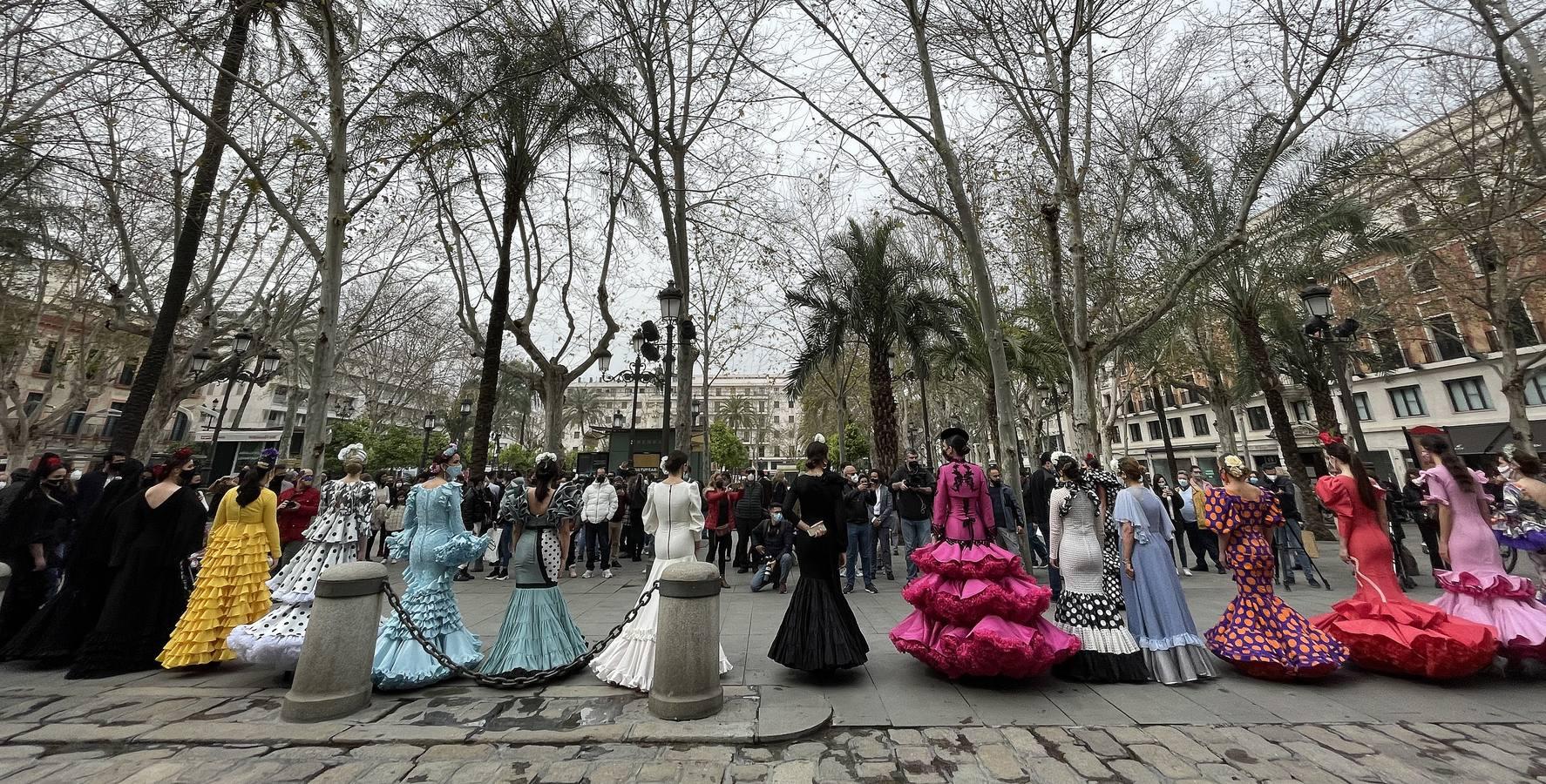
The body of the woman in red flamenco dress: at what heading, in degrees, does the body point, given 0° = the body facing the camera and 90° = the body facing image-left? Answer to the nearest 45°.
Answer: approximately 135°

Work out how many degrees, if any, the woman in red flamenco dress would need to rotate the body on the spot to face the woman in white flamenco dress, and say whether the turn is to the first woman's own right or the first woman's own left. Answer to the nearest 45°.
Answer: approximately 90° to the first woman's own left

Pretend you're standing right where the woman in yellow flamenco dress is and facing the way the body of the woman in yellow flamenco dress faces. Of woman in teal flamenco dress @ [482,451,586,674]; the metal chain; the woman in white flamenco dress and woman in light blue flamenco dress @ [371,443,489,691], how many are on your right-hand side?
4

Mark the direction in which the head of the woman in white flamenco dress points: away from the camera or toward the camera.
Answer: away from the camera

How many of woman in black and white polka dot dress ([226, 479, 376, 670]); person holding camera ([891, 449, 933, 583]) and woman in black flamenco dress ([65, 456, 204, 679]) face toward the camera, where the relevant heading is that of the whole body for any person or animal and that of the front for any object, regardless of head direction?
1

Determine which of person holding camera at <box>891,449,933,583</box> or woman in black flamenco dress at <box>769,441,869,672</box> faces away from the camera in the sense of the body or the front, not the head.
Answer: the woman in black flamenco dress

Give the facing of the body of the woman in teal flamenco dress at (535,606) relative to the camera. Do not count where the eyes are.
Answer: away from the camera

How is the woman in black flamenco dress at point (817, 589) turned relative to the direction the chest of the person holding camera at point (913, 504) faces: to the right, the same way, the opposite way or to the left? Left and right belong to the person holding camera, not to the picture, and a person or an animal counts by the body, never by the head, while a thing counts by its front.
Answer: the opposite way

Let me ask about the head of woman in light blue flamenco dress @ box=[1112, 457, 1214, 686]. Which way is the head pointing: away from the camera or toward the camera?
away from the camera

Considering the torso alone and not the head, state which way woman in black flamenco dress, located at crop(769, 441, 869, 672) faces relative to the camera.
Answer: away from the camera

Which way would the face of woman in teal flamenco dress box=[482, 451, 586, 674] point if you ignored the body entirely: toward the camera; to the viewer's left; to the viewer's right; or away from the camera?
away from the camera

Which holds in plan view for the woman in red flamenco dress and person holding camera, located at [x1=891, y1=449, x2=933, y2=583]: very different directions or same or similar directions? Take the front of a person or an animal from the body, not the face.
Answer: very different directions

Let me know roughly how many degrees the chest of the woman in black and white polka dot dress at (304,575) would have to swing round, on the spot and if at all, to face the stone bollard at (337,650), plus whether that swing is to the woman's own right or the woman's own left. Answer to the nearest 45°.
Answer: approximately 135° to the woman's own right

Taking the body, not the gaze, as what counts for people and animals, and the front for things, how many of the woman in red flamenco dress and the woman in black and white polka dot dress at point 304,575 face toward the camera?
0

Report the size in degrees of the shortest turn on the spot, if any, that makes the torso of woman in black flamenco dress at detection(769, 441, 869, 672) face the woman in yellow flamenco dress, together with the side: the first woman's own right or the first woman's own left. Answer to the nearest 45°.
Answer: approximately 90° to the first woman's own left
